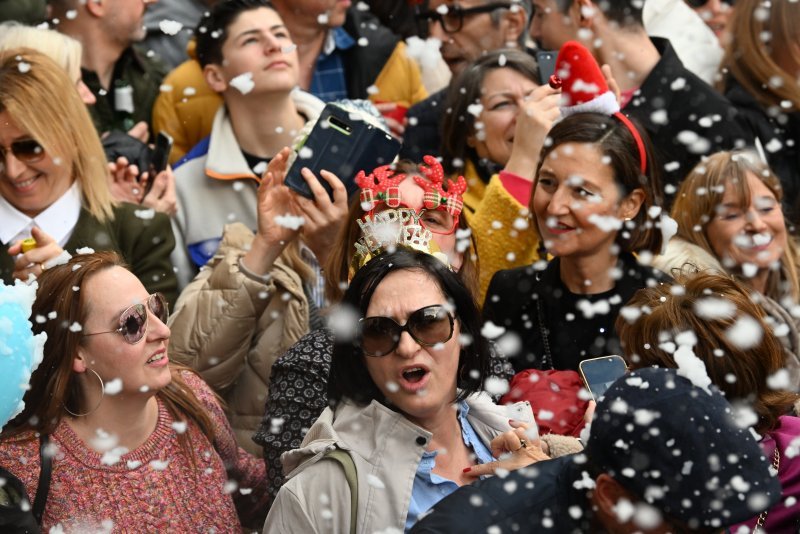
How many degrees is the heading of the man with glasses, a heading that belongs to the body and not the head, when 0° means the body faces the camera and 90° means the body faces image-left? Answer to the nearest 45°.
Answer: approximately 45°

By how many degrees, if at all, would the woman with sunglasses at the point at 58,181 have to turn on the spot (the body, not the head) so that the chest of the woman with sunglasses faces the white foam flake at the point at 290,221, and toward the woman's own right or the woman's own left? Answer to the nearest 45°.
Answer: approximately 90° to the woman's own left

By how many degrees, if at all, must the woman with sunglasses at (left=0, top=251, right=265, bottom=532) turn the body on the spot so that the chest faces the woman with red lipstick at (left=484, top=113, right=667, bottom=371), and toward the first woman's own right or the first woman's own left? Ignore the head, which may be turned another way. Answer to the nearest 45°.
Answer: approximately 45° to the first woman's own left

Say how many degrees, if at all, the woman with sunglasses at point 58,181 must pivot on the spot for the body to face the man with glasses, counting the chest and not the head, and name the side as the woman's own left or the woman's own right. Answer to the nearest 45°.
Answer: approximately 180°

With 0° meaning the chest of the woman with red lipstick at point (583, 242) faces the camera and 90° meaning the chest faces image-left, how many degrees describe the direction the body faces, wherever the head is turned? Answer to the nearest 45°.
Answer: approximately 45°

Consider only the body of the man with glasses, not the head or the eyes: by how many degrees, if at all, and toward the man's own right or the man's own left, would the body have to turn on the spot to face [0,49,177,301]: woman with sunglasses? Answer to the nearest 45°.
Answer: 0° — they already face them

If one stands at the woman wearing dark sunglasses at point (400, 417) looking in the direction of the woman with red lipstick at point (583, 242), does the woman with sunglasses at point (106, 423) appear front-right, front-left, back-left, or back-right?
back-left
